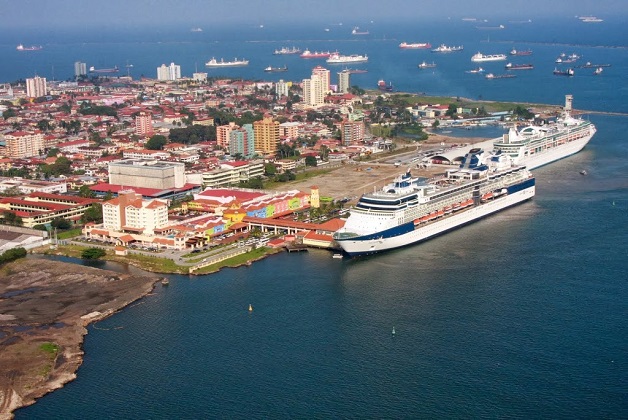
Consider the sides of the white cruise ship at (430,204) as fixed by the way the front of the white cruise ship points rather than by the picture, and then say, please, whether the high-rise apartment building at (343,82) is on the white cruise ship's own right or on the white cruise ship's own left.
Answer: on the white cruise ship's own right

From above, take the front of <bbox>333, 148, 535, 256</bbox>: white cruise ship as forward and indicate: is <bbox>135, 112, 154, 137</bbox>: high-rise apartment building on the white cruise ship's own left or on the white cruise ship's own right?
on the white cruise ship's own right

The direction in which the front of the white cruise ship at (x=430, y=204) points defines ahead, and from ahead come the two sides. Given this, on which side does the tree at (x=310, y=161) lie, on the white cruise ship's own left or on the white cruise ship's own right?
on the white cruise ship's own right

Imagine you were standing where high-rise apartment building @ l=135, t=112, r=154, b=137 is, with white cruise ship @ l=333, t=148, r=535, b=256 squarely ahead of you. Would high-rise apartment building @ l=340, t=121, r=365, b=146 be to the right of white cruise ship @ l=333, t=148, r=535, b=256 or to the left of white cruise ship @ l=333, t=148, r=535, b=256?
left

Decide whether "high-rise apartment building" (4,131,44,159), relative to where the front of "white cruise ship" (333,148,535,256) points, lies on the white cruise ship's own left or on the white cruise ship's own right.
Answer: on the white cruise ship's own right

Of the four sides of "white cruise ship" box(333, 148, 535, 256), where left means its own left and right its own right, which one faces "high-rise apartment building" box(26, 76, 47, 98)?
right

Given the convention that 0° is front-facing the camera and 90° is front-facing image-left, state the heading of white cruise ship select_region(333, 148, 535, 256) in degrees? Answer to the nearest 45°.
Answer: approximately 45°

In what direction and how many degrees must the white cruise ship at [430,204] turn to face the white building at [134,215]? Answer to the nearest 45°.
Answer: approximately 45° to its right
